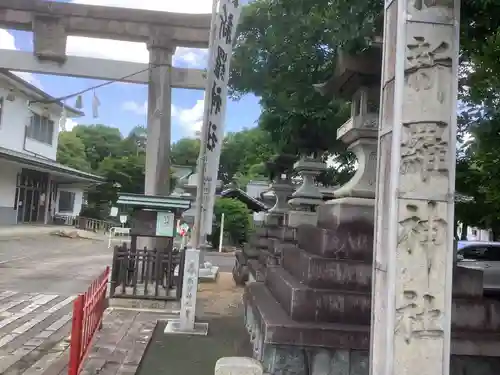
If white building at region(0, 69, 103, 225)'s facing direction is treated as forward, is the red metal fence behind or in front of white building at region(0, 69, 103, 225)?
in front

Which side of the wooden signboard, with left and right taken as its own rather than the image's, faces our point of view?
front

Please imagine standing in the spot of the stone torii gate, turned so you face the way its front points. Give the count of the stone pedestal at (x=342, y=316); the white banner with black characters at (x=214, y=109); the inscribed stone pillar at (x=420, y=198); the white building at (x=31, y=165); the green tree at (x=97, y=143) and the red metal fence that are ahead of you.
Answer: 4

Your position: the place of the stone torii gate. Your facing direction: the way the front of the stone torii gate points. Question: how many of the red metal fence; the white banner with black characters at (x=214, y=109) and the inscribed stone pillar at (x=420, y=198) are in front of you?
3

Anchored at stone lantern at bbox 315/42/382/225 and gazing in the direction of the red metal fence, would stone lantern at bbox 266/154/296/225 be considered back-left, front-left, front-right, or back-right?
back-right

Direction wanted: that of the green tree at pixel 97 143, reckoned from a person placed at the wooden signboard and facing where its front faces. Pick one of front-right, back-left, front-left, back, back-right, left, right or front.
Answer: back

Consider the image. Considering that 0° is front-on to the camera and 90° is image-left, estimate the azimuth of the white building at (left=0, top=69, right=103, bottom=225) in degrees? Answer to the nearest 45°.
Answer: approximately 315°

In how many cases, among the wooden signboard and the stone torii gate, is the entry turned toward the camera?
2

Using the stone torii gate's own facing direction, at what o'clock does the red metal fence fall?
The red metal fence is roughly at 12 o'clock from the stone torii gate.

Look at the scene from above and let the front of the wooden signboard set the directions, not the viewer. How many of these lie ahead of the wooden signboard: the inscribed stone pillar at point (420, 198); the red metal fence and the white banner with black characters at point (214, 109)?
3

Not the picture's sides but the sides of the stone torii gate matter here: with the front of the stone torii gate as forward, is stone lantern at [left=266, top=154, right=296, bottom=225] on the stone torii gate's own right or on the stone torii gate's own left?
on the stone torii gate's own left

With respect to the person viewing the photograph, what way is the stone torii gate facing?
facing the viewer

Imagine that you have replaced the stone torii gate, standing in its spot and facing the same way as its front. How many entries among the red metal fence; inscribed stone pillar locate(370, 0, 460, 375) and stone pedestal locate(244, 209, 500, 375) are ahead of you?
3

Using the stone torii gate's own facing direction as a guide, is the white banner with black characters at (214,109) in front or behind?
in front

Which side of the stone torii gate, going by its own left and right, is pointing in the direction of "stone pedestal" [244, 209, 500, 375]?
front

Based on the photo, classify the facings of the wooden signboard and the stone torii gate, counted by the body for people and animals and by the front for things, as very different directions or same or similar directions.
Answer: same or similar directions
